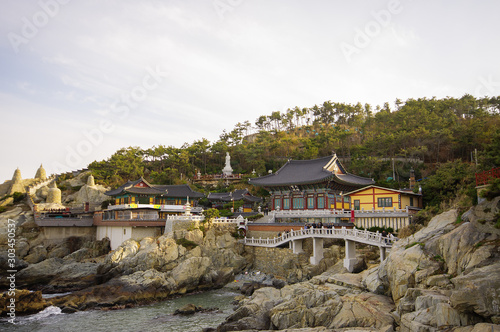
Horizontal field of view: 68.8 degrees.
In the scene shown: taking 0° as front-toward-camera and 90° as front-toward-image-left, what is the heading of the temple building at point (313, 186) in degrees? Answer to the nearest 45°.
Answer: approximately 45°

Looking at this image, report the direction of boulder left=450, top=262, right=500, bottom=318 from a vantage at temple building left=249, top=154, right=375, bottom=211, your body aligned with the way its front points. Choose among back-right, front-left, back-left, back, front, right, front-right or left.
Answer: front-left

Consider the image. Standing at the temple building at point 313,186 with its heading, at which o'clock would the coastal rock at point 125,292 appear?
The coastal rock is roughly at 12 o'clock from the temple building.

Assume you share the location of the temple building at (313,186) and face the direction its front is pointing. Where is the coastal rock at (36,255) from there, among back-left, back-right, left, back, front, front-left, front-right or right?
front-right

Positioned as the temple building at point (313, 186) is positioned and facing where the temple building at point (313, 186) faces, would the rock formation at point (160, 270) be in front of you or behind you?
in front

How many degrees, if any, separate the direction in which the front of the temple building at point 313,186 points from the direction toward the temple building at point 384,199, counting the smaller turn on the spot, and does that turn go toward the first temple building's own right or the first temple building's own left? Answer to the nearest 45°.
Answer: approximately 90° to the first temple building's own left

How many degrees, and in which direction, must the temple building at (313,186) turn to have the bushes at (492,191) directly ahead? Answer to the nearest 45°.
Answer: approximately 45° to its left

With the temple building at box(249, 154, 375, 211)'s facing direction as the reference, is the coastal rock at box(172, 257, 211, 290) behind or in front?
in front

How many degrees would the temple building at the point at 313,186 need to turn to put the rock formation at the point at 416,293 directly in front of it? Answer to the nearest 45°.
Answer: approximately 45° to its left
